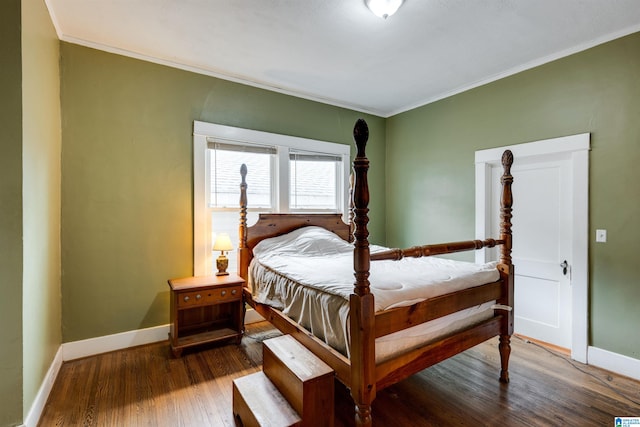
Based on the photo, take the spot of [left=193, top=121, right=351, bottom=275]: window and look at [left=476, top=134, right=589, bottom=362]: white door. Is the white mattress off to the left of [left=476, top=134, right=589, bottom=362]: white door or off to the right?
right

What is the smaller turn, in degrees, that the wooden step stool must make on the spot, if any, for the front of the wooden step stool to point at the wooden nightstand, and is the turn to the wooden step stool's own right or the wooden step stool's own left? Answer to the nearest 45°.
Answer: approximately 90° to the wooden step stool's own right

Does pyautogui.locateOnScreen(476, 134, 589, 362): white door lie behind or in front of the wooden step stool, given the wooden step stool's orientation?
behind

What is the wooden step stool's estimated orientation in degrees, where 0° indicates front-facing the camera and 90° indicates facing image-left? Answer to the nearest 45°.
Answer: approximately 45°

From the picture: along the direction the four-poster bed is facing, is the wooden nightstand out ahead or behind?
behind

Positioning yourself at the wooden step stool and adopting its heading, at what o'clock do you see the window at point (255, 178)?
The window is roughly at 4 o'clock from the wooden step stool.

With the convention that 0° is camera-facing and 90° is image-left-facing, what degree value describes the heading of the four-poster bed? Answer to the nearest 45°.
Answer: approximately 315°

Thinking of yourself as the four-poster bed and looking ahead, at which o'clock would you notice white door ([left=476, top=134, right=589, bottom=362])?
The white door is roughly at 9 o'clock from the four-poster bed.

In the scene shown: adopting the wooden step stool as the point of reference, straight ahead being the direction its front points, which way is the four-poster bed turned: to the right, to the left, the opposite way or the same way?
to the left

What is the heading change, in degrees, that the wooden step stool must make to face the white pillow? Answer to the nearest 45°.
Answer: approximately 135° to its right

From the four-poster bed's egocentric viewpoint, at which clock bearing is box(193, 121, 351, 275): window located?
The window is roughly at 6 o'clock from the four-poster bed.
